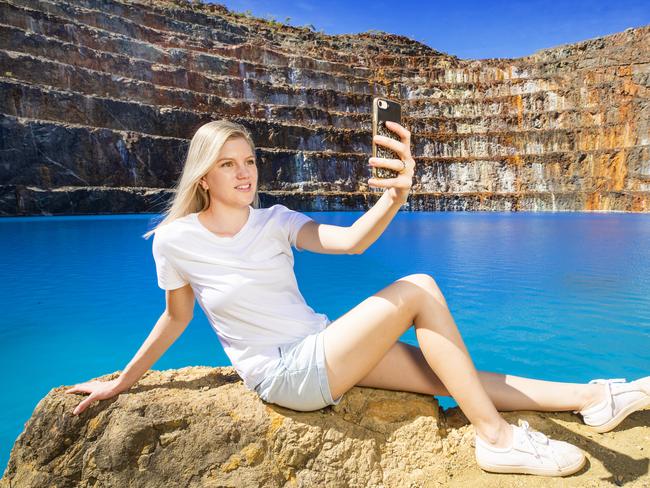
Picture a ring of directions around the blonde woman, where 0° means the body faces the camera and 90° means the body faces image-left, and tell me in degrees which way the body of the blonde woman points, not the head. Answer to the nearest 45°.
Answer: approximately 315°

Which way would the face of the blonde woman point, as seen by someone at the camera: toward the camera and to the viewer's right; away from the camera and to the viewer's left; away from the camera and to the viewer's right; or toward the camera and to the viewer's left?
toward the camera and to the viewer's right
